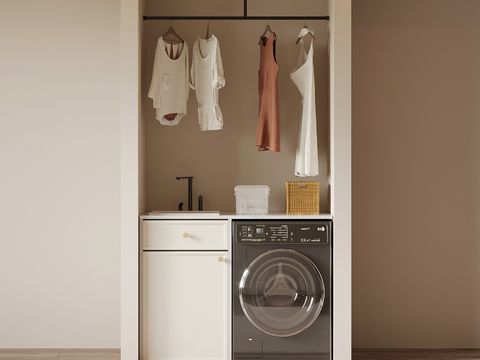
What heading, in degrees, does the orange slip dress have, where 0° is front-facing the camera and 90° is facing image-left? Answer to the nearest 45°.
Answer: approximately 45°

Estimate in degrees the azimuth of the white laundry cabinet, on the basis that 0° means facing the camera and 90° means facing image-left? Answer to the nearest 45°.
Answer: approximately 0°

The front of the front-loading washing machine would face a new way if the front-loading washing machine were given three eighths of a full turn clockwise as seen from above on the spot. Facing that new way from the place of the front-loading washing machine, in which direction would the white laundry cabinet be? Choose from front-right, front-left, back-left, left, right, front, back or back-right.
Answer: front-left

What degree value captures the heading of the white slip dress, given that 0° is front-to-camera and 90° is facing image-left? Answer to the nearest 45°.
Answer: approximately 45°

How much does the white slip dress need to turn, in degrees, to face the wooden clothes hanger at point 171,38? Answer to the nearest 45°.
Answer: approximately 45° to its right

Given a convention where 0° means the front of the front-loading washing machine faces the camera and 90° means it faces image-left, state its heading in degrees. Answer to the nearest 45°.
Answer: approximately 0°
